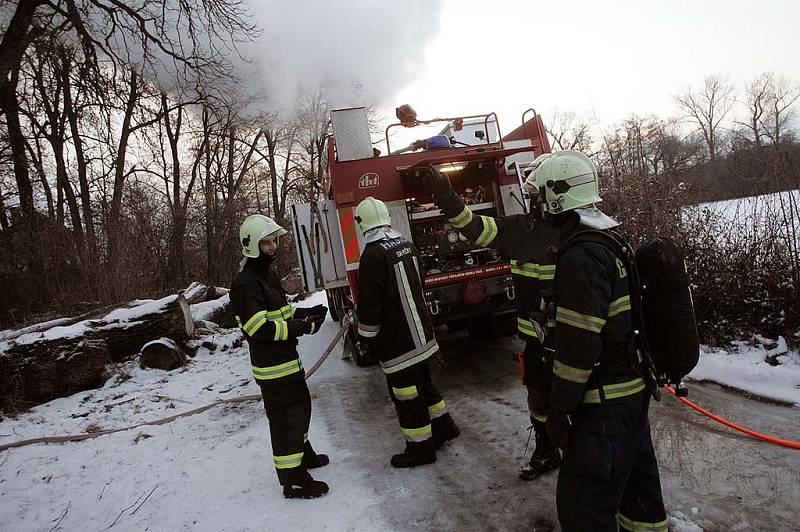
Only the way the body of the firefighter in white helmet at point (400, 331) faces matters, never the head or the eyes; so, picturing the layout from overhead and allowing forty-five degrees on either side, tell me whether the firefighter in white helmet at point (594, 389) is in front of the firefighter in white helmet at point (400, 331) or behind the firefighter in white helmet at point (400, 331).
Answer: behind

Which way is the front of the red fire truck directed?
away from the camera

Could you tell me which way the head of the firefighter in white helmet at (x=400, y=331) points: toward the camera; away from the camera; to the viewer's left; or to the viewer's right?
away from the camera

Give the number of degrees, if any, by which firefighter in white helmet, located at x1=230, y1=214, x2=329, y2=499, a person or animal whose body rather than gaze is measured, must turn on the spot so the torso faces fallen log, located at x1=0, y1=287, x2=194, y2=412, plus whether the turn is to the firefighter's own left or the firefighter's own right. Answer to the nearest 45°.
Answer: approximately 135° to the firefighter's own left

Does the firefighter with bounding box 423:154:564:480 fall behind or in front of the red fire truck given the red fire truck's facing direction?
behind

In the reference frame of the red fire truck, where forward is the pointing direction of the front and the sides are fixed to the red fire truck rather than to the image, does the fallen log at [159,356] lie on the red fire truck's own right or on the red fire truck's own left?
on the red fire truck's own left

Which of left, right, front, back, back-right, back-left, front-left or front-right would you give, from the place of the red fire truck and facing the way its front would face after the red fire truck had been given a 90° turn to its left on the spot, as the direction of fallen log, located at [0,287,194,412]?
front

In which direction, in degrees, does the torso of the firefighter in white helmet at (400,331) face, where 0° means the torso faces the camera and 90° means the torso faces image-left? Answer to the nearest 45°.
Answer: approximately 135°
